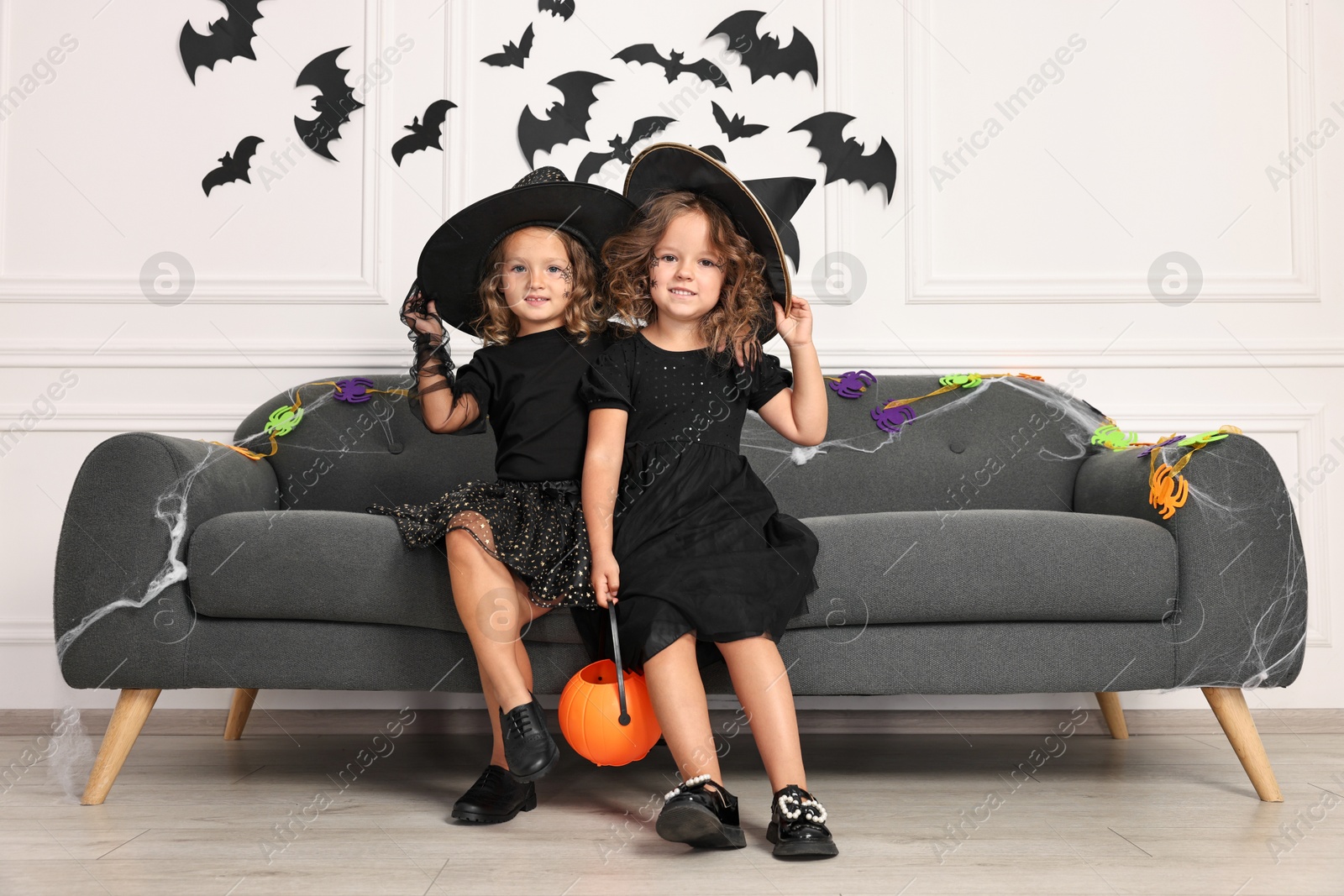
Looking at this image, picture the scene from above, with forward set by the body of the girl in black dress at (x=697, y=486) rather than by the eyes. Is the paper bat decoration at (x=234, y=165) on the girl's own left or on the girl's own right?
on the girl's own right

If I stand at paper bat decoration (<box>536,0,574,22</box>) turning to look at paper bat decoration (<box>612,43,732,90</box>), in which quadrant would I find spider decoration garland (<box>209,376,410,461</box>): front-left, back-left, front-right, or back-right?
back-right

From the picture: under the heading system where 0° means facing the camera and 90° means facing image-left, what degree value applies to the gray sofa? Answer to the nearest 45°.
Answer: approximately 0°
